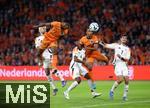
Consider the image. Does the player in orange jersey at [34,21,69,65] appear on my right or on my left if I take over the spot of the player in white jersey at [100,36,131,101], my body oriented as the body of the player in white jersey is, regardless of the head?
on my right
